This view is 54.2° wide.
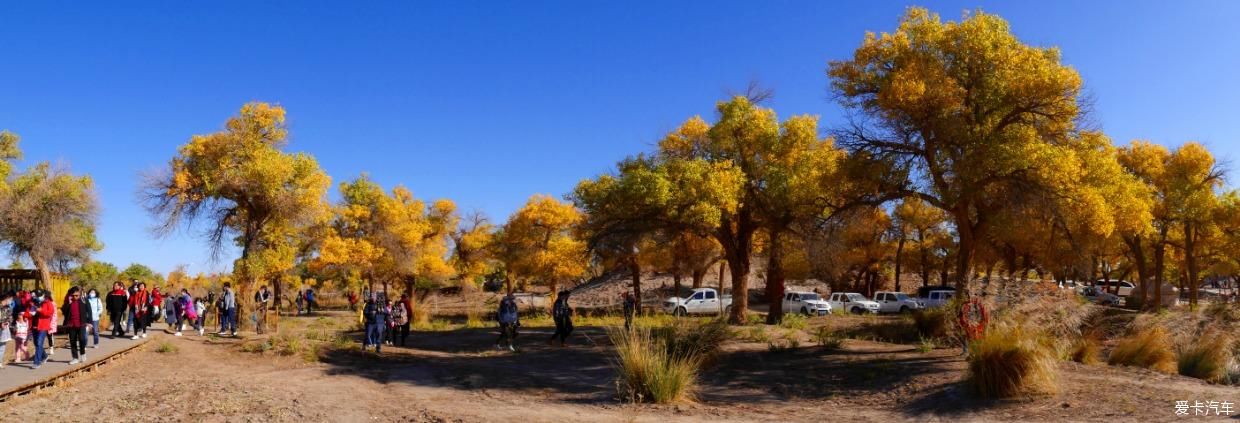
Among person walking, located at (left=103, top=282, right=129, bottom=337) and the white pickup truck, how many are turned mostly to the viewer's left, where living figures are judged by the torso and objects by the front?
1

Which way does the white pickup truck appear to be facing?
to the viewer's left

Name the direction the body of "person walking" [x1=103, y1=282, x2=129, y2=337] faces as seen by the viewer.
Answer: toward the camera

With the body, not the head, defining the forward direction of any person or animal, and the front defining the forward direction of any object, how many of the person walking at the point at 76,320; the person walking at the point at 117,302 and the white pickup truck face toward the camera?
2

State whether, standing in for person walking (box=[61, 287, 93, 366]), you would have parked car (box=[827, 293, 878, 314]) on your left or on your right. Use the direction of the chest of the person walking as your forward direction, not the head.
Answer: on your left

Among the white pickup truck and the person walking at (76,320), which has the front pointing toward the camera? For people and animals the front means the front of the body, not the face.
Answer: the person walking

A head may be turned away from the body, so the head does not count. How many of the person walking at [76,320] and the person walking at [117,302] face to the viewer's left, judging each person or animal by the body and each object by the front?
0
